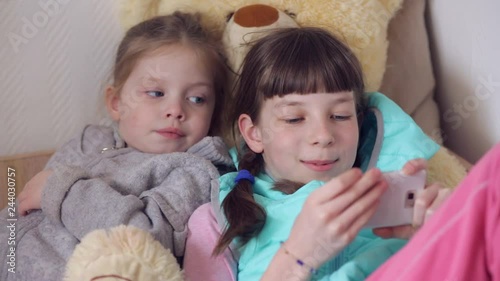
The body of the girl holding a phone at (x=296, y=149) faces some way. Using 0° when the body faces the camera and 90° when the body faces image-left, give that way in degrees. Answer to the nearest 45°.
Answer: approximately 315°

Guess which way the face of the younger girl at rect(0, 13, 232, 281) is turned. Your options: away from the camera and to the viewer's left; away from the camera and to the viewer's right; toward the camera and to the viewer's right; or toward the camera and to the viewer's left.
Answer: toward the camera and to the viewer's right

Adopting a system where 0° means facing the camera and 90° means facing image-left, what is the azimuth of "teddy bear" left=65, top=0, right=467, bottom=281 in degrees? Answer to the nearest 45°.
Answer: approximately 0°
